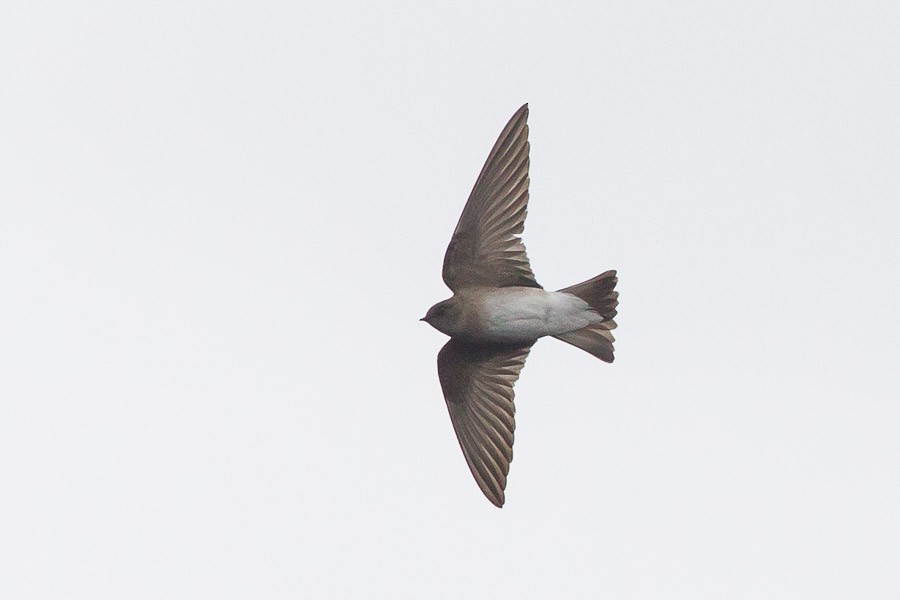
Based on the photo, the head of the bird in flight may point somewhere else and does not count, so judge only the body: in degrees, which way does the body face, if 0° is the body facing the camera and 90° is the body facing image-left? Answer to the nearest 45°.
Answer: approximately 90°
